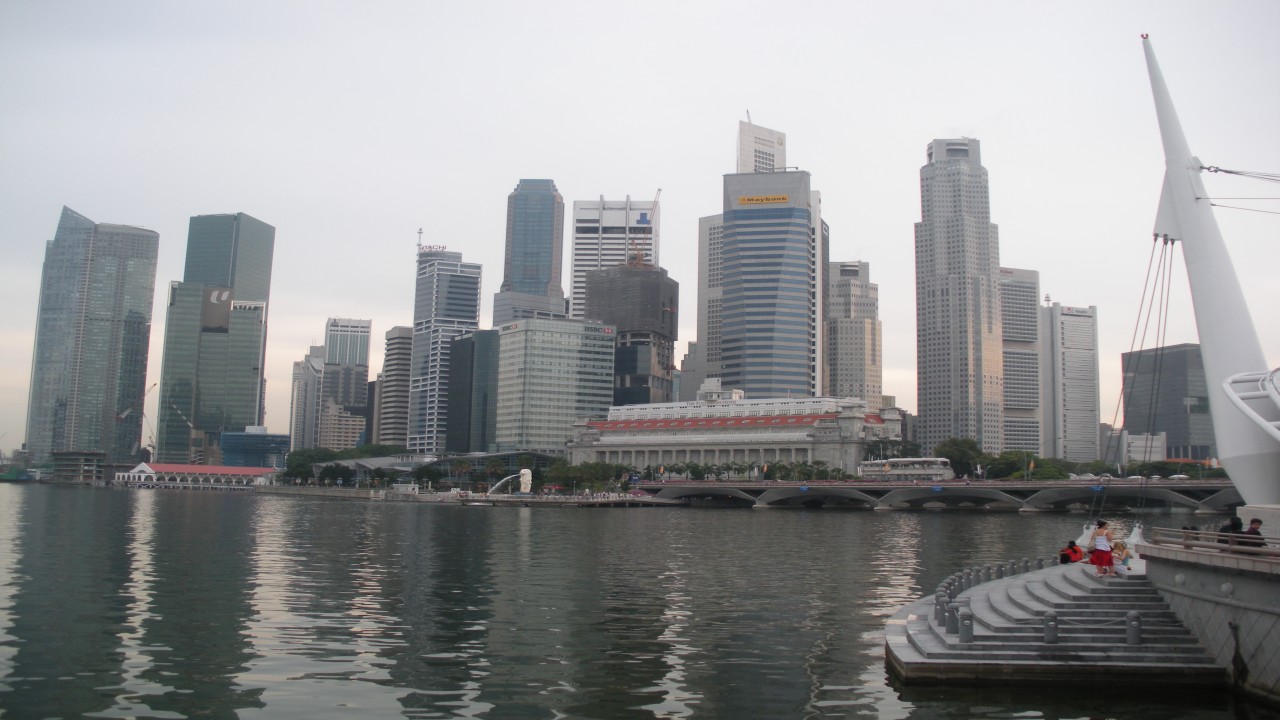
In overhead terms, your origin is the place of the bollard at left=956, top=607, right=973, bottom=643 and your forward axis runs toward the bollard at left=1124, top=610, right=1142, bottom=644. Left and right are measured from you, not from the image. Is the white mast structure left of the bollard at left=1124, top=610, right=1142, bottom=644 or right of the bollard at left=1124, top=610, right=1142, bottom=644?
left

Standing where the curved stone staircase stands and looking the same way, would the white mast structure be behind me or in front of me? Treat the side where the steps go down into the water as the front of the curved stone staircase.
behind

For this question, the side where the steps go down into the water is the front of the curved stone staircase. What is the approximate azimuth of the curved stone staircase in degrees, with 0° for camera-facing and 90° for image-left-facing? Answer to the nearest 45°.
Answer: approximately 45°

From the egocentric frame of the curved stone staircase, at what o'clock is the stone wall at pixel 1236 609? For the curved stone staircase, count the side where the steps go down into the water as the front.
The stone wall is roughly at 8 o'clock from the curved stone staircase.
